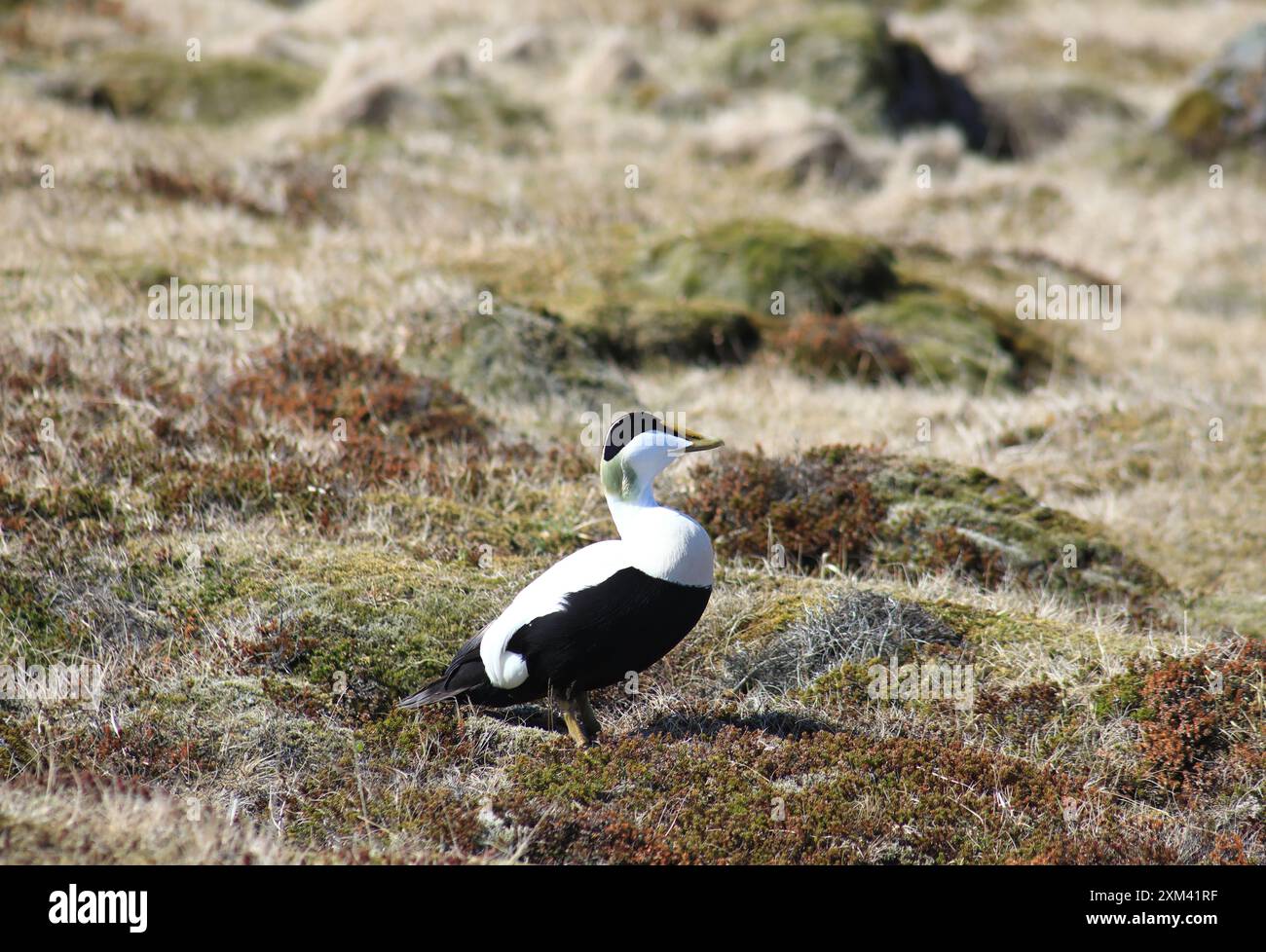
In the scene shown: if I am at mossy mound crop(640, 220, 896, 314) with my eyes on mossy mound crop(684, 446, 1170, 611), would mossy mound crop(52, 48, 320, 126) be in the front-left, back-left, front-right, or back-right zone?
back-right

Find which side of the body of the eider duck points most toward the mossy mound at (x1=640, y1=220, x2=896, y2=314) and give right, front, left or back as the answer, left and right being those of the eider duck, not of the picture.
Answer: left

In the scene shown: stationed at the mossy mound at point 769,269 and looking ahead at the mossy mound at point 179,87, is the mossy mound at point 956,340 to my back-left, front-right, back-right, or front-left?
back-right

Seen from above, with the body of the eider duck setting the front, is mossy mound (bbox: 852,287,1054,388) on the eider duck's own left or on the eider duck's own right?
on the eider duck's own left

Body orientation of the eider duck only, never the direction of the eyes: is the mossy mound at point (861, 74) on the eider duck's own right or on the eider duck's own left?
on the eider duck's own left

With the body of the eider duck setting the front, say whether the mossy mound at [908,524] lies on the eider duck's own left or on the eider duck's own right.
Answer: on the eider duck's own left

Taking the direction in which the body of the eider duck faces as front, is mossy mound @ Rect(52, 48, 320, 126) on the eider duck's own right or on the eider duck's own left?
on the eider duck's own left

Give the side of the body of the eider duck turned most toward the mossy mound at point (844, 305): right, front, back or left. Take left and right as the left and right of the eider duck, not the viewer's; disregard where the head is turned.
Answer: left

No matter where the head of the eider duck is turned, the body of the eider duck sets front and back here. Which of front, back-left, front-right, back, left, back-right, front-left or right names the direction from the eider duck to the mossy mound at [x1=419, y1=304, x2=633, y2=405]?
left

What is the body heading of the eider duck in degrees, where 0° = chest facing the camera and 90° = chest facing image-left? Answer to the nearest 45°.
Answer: approximately 270°
